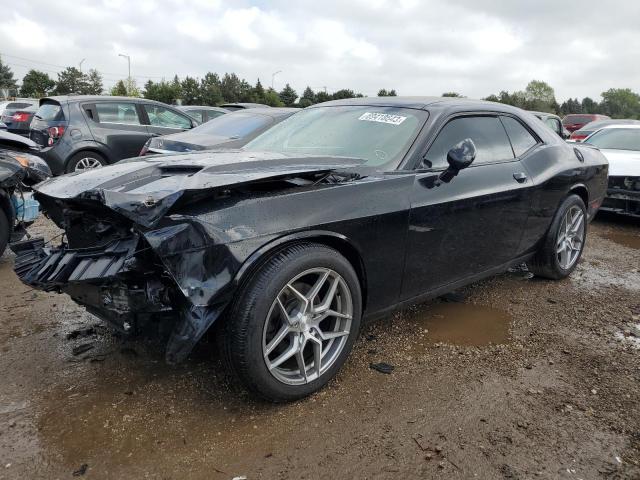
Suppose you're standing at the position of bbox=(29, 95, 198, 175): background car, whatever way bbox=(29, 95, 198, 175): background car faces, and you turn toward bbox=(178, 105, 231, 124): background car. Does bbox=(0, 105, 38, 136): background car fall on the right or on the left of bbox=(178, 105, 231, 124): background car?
left

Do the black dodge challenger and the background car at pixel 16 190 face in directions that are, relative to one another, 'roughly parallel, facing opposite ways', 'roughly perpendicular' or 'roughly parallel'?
roughly parallel, facing opposite ways

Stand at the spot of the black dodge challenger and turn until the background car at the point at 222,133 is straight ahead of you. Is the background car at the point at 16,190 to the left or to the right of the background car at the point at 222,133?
left

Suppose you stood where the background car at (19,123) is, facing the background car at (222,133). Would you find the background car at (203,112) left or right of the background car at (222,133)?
left

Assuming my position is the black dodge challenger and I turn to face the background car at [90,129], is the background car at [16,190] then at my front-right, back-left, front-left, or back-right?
front-left

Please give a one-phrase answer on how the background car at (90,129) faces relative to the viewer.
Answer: facing away from the viewer and to the right of the viewer

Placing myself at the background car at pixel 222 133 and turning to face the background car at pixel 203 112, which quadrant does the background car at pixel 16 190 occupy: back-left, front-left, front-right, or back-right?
back-left

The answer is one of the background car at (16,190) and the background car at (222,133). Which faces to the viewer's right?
the background car at (16,190)

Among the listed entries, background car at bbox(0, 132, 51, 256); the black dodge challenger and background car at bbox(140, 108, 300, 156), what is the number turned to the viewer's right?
1

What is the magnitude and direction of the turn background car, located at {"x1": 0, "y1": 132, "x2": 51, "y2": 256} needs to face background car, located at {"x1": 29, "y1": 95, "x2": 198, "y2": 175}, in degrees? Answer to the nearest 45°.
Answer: approximately 90° to its left

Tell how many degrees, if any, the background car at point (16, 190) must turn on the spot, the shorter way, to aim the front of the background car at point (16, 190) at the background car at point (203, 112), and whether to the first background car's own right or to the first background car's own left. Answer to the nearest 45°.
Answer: approximately 45° to the first background car's own left

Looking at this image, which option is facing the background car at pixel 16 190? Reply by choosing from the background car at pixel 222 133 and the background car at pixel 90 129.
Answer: the background car at pixel 222 133

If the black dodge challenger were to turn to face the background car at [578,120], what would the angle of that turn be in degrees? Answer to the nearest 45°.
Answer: approximately 180°

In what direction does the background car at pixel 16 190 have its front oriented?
to the viewer's right

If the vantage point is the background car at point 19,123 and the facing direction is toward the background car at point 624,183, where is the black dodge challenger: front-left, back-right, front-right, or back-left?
front-right

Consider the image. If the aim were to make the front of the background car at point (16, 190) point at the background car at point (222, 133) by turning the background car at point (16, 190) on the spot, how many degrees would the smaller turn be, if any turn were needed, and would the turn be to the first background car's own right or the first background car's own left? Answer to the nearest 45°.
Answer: approximately 45° to the first background car's own left
